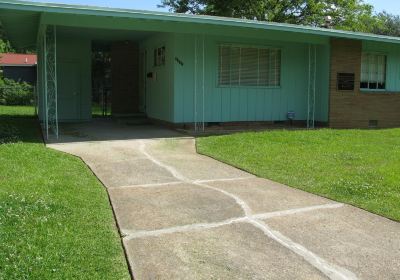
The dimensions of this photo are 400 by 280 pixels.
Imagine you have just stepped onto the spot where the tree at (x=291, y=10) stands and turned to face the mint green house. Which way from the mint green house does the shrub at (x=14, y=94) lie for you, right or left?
right

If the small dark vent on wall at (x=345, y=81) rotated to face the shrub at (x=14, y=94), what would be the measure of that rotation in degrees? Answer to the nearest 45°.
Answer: approximately 135° to its right

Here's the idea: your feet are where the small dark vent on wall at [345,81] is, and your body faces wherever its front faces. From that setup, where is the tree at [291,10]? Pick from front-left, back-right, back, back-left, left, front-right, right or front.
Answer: back

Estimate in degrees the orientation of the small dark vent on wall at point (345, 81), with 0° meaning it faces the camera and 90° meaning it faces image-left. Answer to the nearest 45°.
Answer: approximately 0°
